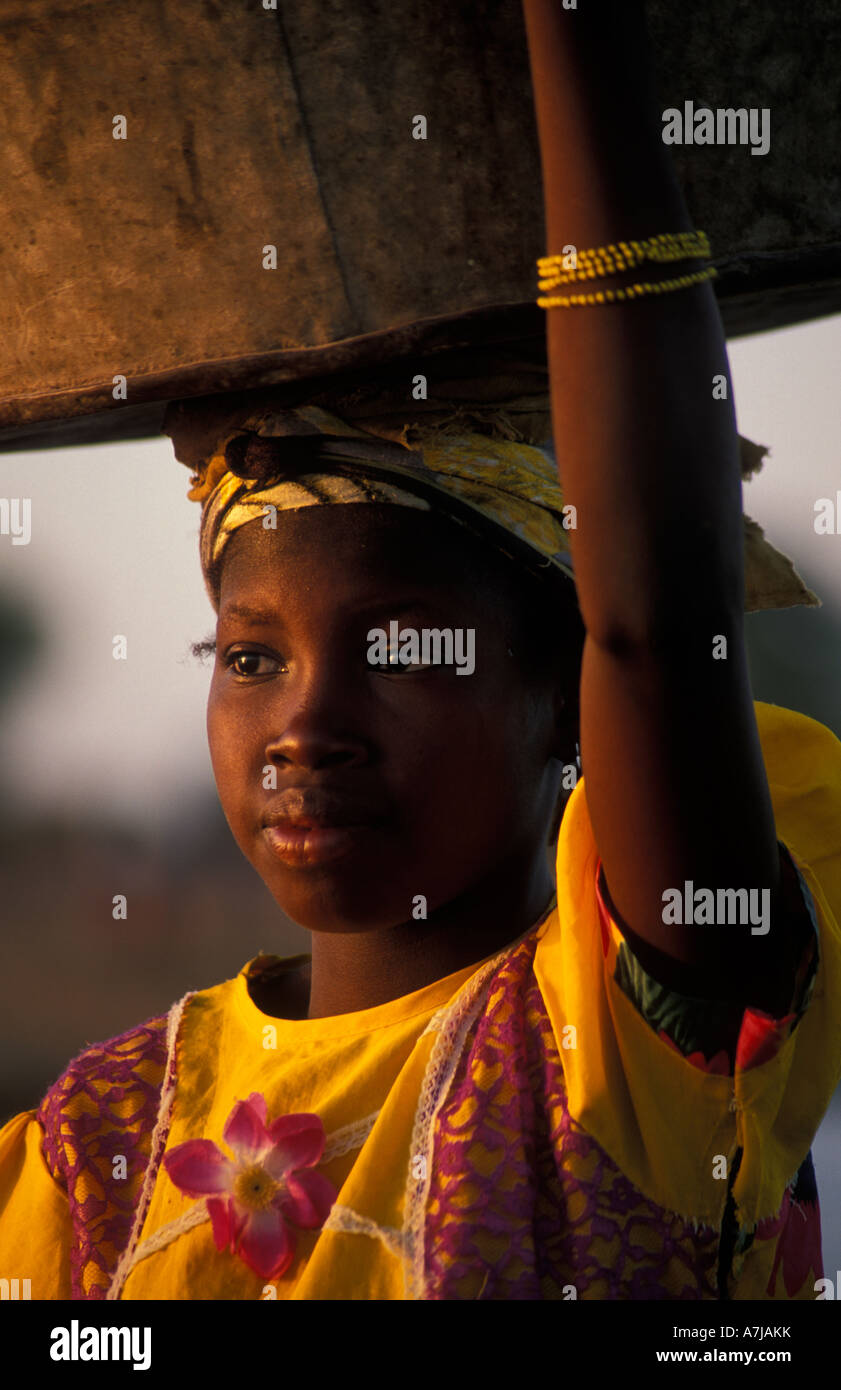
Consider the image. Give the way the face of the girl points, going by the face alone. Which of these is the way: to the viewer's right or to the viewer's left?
to the viewer's left

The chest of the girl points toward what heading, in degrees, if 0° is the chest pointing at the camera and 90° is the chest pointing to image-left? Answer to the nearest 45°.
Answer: approximately 45°
